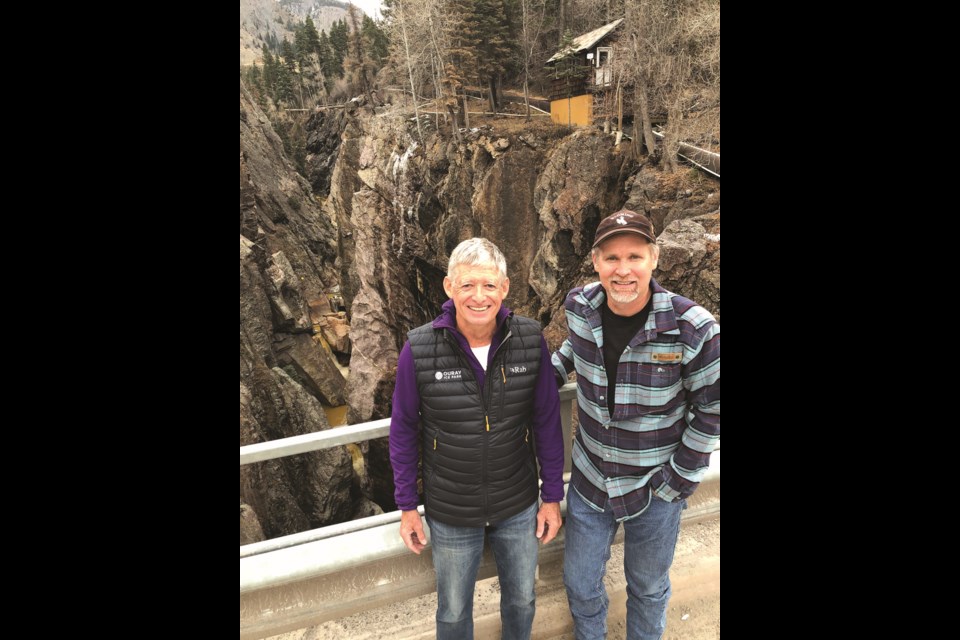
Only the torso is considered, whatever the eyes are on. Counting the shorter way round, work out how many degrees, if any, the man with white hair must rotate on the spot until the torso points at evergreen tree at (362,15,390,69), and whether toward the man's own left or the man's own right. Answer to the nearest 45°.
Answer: approximately 180°

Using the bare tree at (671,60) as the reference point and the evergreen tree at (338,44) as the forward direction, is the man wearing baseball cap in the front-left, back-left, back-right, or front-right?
back-left

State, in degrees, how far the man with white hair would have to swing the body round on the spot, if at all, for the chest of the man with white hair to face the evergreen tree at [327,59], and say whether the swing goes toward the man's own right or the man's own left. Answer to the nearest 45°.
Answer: approximately 180°

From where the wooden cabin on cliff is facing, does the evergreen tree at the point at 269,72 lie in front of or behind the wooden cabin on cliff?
behind

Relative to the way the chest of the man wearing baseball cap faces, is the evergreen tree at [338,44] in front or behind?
behind

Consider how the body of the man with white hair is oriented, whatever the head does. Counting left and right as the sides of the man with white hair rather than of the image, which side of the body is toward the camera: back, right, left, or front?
front

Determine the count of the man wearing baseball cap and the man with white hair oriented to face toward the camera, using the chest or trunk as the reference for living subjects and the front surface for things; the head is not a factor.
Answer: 2

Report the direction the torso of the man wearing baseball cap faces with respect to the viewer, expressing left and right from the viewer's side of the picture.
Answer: facing the viewer

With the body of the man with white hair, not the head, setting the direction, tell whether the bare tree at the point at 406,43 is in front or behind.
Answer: behind
